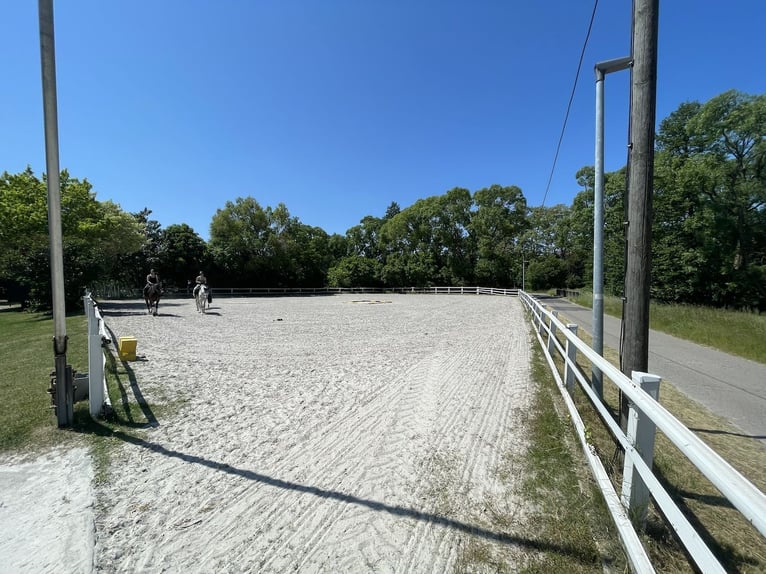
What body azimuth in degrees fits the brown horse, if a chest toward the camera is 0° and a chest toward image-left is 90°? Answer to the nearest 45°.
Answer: approximately 0°

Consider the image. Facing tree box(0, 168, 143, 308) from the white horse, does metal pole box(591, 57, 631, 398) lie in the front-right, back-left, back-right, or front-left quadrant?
back-left

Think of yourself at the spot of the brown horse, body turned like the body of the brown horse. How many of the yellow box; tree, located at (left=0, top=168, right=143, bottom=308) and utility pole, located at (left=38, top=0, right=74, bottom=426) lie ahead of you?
2

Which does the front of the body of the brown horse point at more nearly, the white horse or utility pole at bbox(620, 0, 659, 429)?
the utility pole

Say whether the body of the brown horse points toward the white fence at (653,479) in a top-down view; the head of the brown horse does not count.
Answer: yes

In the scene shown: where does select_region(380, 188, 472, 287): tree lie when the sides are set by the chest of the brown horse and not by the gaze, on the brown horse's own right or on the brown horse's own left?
on the brown horse's own left

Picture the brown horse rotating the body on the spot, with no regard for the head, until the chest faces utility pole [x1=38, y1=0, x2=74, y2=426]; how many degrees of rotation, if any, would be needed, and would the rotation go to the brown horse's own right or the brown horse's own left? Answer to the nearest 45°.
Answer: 0° — it already faces it

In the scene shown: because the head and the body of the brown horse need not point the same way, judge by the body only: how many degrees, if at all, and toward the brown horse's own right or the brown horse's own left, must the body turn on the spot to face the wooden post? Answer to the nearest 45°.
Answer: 0° — it already faces it

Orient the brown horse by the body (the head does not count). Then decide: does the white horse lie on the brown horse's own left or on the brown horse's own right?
on the brown horse's own left

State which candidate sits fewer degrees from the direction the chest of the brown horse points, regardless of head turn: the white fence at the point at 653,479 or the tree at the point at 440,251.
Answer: the white fence

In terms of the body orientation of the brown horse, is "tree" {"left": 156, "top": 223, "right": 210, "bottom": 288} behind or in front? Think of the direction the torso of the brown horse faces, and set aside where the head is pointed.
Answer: behind

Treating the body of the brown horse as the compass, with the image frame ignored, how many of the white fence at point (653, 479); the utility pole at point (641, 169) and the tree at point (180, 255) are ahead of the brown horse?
2

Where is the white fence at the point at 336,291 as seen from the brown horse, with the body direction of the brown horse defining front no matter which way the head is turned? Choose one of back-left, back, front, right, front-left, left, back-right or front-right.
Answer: back-left
